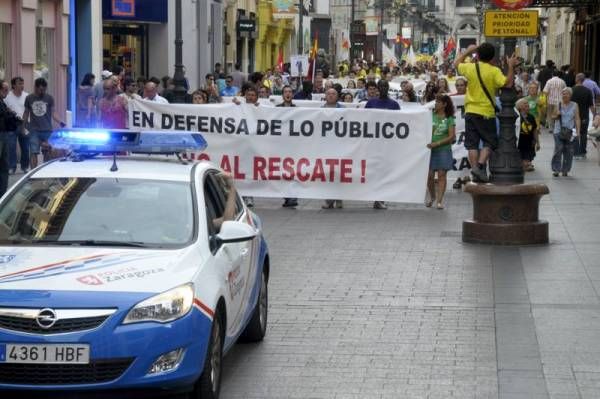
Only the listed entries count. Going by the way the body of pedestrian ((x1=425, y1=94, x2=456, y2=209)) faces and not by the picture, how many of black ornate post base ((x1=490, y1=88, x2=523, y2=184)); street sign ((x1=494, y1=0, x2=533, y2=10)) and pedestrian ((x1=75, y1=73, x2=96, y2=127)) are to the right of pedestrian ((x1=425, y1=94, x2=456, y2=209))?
1

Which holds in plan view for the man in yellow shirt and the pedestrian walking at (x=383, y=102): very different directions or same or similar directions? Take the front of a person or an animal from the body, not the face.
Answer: very different directions

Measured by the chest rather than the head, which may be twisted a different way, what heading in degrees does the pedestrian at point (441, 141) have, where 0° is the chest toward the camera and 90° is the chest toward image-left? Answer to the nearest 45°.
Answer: approximately 45°

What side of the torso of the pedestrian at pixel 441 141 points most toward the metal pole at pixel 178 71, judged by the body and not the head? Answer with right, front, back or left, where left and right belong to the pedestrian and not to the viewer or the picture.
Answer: right

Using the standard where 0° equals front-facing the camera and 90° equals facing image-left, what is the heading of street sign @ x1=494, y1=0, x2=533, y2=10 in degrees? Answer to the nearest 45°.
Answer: approximately 0°

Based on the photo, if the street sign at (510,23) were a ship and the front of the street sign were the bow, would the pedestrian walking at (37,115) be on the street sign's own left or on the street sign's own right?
on the street sign's own right
